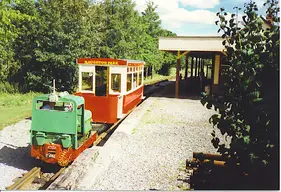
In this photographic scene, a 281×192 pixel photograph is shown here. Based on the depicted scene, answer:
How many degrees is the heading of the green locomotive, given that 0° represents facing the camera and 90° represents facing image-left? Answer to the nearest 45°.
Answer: approximately 45°

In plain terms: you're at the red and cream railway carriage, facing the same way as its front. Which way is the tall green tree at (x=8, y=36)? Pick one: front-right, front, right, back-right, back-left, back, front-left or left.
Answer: right

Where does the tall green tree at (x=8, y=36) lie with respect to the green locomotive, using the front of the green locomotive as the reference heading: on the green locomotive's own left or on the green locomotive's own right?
on the green locomotive's own right

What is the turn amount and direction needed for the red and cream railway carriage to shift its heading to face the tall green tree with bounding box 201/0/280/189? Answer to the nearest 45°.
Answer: approximately 45° to its left

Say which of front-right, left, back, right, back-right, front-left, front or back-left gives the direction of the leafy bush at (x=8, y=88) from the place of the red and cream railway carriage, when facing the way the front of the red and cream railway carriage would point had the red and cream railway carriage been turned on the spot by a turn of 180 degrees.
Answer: left

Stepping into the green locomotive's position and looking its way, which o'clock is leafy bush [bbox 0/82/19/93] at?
The leafy bush is roughly at 4 o'clock from the green locomotive.
